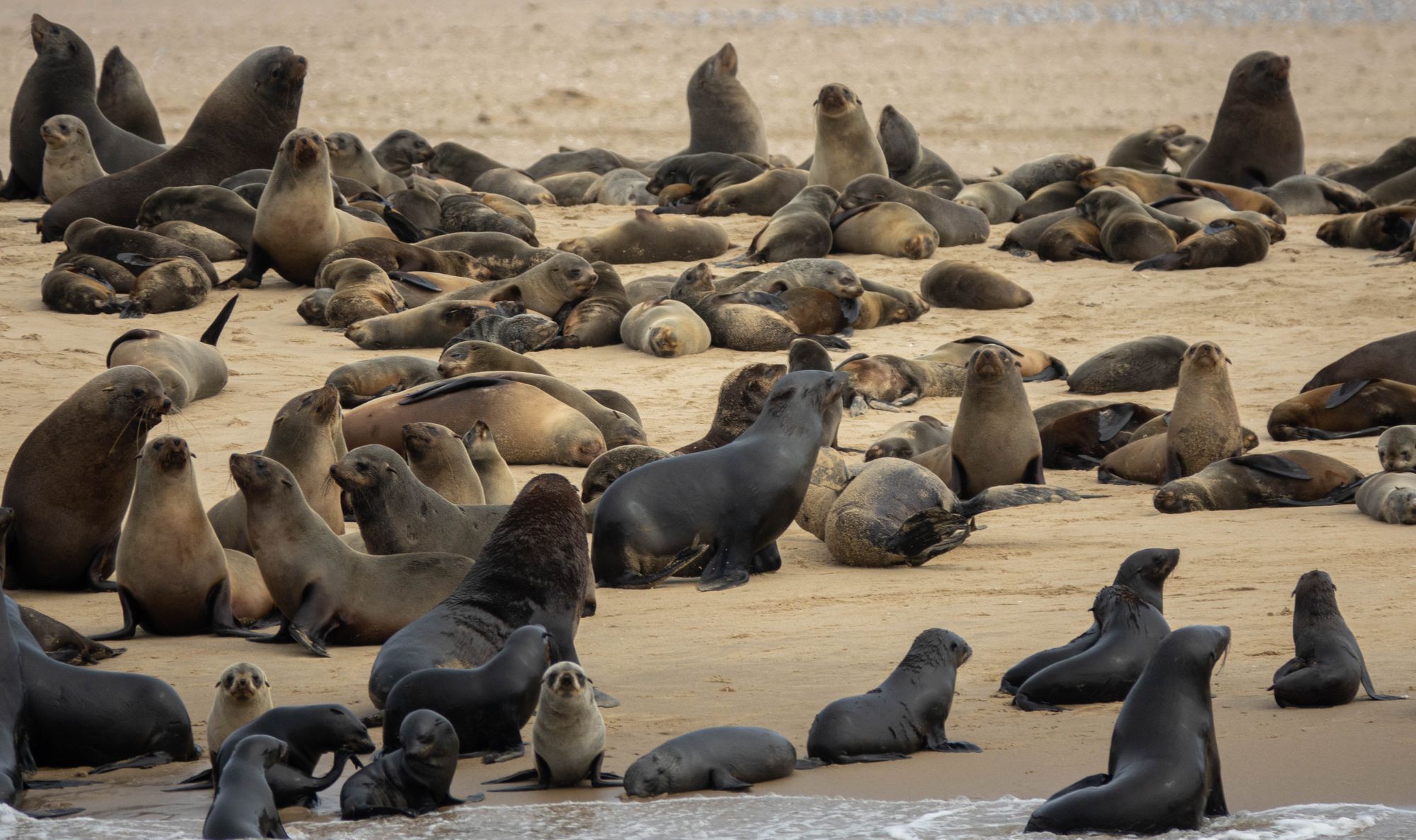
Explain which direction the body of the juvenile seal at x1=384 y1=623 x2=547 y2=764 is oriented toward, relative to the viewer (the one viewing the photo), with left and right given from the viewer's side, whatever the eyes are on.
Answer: facing to the right of the viewer

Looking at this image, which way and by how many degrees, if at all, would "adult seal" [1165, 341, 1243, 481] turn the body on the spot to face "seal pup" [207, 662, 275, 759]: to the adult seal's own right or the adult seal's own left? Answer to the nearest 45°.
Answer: approximately 45° to the adult seal's own right

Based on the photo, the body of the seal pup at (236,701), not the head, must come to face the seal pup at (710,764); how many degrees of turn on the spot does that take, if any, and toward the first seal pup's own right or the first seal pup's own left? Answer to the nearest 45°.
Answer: approximately 45° to the first seal pup's own left

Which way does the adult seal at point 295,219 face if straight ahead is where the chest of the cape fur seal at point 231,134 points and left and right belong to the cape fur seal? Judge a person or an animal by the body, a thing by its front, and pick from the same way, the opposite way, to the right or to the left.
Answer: to the right

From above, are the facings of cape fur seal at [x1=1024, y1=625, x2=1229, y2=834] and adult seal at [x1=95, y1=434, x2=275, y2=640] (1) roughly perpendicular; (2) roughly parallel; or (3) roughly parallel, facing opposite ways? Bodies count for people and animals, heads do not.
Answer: roughly perpendicular

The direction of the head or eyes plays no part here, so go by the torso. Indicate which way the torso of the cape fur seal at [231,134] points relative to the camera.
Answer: to the viewer's right

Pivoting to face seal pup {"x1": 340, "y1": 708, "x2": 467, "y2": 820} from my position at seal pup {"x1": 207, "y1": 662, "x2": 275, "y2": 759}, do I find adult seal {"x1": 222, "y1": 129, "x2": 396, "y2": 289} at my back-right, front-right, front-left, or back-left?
back-left

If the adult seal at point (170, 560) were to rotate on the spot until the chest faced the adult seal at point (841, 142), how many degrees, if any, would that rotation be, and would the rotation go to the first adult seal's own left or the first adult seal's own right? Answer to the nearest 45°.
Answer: approximately 135° to the first adult seal's own left

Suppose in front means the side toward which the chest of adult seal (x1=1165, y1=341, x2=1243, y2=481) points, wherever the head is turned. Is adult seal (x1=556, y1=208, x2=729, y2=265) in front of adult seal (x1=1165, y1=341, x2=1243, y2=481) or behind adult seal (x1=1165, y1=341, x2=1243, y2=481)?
behind

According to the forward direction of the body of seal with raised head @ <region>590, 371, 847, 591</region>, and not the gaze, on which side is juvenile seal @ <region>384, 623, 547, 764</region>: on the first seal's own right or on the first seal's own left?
on the first seal's own right

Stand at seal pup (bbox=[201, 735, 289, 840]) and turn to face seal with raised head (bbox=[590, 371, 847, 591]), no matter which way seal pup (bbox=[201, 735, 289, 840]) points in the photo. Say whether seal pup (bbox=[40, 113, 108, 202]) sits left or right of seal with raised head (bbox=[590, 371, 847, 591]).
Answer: left

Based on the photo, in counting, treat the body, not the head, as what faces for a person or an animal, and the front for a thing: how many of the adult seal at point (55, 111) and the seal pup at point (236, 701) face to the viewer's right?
0

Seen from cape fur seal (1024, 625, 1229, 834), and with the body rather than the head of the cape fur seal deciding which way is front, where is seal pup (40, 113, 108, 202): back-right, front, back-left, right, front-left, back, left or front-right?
left
